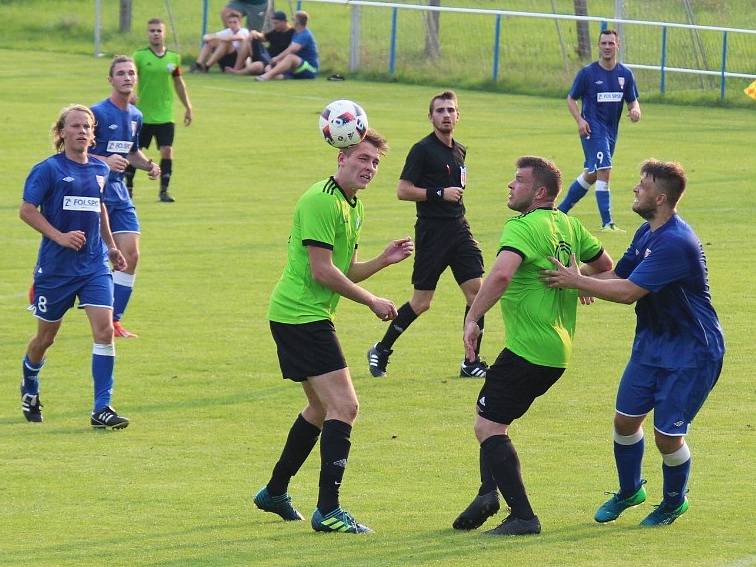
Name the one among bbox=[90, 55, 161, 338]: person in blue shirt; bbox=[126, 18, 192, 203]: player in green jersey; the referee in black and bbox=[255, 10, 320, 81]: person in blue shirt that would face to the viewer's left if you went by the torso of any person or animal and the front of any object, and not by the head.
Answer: bbox=[255, 10, 320, 81]: person in blue shirt

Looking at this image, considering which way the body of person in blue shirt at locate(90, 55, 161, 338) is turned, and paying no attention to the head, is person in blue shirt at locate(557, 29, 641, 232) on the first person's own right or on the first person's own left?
on the first person's own left

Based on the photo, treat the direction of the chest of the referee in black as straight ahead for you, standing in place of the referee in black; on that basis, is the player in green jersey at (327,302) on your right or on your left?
on your right

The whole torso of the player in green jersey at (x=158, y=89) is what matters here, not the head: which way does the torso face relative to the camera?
toward the camera

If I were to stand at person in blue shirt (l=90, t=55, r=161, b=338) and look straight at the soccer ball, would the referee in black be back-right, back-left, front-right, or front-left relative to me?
front-left

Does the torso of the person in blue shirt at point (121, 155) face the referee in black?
yes

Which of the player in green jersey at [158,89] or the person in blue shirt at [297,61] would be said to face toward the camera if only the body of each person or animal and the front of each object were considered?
the player in green jersey

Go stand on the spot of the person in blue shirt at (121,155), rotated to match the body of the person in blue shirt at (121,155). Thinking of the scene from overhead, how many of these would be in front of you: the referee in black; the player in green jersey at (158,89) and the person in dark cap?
1

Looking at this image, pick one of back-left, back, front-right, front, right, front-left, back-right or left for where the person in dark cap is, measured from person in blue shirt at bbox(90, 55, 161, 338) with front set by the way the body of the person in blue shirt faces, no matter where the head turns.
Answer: back-left

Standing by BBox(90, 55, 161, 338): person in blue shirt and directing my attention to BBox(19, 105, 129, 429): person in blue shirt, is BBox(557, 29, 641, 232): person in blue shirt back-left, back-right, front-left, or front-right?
back-left

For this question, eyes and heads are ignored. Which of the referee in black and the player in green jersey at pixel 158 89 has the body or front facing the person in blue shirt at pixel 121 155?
the player in green jersey

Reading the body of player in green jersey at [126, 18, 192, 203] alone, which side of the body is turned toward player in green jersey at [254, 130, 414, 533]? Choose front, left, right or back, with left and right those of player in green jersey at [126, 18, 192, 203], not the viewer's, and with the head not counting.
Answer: front

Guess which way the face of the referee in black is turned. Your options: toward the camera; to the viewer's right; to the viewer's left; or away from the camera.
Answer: toward the camera

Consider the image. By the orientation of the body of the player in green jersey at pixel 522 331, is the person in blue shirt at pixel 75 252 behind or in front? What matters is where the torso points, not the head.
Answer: in front

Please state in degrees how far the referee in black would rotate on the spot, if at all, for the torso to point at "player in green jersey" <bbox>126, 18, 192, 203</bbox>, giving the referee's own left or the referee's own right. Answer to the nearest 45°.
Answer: approximately 180°
